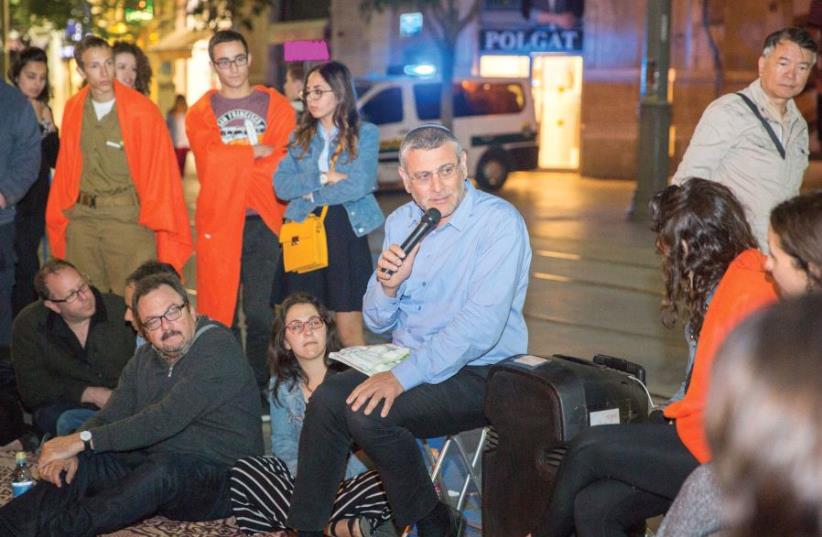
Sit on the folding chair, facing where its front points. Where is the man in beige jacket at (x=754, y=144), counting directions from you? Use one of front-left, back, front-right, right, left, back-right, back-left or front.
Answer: back

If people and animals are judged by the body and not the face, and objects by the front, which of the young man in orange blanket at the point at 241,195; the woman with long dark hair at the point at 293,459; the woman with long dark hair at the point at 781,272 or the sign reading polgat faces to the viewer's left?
the woman with long dark hair at the point at 781,272

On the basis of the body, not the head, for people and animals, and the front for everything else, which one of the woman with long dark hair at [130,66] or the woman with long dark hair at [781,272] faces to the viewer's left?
the woman with long dark hair at [781,272]

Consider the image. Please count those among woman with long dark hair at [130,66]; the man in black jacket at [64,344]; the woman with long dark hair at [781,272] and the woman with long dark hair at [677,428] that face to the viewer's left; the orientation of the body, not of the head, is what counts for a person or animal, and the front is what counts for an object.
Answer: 2

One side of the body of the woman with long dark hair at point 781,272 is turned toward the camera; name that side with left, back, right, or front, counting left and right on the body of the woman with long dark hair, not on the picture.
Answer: left

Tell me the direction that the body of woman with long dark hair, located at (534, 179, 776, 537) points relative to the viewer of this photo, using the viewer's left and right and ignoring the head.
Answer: facing to the left of the viewer

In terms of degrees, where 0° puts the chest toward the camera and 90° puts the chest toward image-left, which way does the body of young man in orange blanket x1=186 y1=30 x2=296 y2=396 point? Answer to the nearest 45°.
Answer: approximately 0°

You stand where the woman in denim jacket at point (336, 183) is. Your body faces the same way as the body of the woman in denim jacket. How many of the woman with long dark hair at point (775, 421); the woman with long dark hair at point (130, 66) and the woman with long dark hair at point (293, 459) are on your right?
1

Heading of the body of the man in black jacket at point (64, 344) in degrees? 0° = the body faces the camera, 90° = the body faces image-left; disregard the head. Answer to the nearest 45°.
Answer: approximately 315°

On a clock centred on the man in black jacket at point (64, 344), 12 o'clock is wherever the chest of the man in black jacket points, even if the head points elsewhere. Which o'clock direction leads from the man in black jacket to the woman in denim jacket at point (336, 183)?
The woman in denim jacket is roughly at 11 o'clock from the man in black jacket.

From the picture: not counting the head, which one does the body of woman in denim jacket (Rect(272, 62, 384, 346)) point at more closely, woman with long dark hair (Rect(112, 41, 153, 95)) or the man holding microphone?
the man holding microphone

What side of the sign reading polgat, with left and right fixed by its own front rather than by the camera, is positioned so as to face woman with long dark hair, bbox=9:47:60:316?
front
